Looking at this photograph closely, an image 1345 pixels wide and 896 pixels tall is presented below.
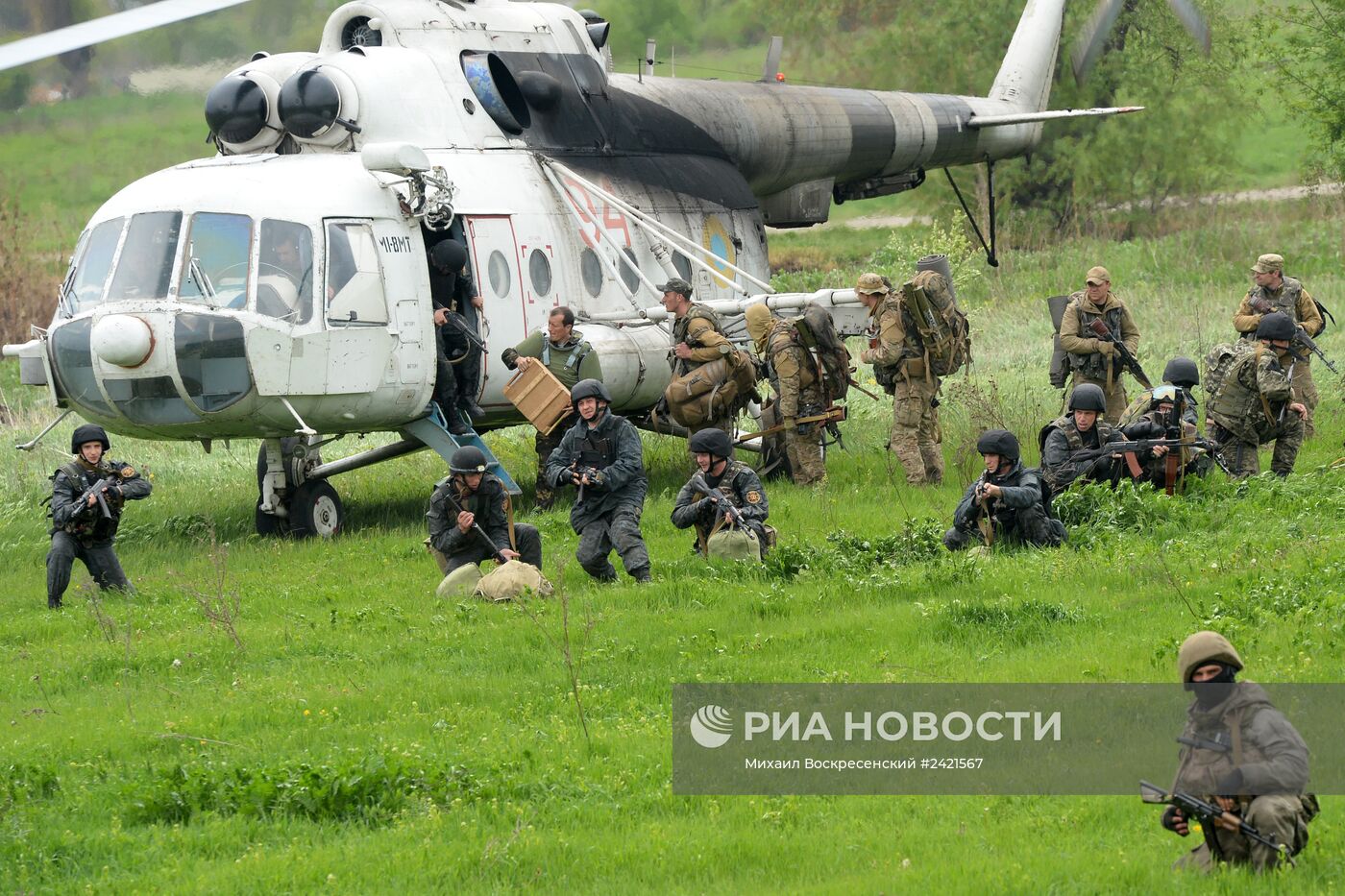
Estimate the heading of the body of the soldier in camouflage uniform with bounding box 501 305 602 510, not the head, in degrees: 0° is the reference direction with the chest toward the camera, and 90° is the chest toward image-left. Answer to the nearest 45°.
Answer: approximately 45°

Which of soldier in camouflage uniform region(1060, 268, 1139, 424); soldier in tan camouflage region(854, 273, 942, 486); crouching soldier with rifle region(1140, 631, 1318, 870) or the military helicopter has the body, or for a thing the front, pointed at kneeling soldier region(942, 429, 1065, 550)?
the soldier in camouflage uniform

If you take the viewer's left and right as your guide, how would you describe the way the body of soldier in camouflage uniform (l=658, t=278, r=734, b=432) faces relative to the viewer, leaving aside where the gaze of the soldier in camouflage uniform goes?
facing to the left of the viewer

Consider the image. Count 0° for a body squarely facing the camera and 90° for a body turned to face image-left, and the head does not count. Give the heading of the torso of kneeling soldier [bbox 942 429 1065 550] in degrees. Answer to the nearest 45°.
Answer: approximately 45°

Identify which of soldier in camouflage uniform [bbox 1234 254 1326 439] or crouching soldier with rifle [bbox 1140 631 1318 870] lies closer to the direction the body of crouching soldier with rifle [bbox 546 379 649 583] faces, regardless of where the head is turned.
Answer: the crouching soldier with rifle

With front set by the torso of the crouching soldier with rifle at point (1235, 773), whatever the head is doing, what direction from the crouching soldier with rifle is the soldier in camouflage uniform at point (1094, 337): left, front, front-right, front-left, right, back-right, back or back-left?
back-right

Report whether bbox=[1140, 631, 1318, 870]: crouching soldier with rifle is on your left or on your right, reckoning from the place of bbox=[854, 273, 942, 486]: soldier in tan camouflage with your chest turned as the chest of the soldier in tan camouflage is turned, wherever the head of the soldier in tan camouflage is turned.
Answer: on your left

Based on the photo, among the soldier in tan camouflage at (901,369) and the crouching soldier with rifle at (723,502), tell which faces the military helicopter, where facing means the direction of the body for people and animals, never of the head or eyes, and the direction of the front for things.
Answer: the soldier in tan camouflage

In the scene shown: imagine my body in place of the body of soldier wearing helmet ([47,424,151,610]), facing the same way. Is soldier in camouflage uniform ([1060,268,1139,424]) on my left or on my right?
on my left

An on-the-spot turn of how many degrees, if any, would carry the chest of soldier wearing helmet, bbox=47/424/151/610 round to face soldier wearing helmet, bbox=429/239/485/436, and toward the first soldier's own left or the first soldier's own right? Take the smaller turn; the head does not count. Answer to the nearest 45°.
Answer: approximately 135° to the first soldier's own left
